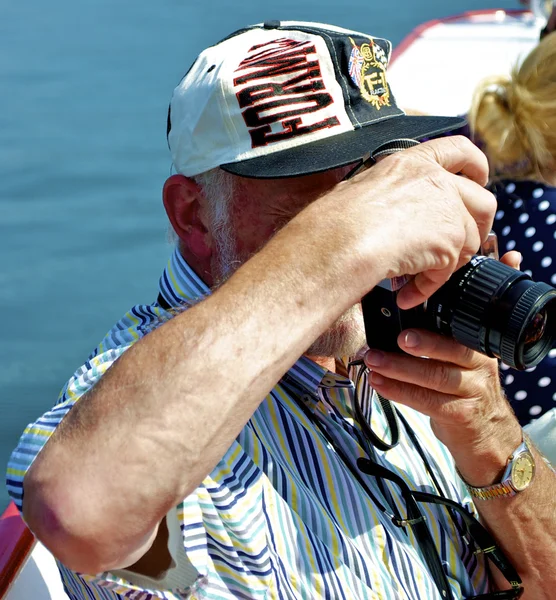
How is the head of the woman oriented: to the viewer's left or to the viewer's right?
to the viewer's right

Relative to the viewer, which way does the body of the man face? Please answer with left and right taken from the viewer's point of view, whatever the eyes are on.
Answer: facing the viewer and to the right of the viewer

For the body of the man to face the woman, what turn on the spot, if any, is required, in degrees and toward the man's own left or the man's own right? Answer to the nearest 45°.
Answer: approximately 90° to the man's own left
